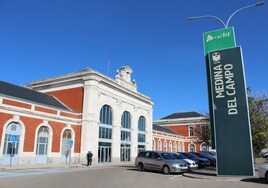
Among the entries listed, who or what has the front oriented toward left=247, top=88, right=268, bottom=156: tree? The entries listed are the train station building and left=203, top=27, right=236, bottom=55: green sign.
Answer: the train station building

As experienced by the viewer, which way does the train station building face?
facing the viewer and to the right of the viewer

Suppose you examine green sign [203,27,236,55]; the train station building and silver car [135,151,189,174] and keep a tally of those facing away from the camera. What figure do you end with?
0

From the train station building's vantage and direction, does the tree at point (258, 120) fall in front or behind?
in front

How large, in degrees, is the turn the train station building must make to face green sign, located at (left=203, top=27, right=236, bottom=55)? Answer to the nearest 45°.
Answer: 0° — it already faces it

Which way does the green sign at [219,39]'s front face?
toward the camera
